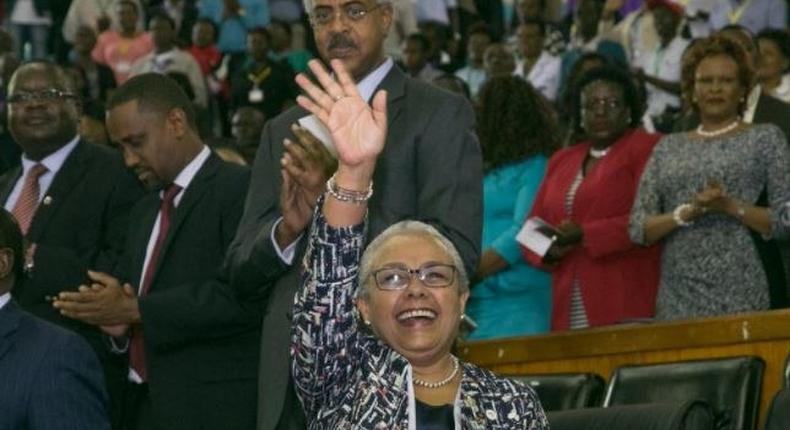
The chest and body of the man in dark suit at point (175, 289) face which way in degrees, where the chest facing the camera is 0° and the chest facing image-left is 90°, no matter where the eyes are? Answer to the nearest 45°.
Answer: approximately 45°

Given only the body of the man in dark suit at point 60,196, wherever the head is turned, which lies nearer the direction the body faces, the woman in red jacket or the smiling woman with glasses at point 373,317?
the smiling woman with glasses

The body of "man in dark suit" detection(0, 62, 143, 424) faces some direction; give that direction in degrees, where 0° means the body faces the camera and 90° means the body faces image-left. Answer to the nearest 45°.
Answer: approximately 45°

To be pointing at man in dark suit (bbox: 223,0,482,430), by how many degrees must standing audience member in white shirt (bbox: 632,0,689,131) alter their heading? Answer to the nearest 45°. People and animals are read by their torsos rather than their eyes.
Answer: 0° — they already face them

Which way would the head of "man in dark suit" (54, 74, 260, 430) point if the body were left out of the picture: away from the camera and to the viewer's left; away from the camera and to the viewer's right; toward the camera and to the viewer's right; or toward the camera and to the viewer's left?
toward the camera and to the viewer's left

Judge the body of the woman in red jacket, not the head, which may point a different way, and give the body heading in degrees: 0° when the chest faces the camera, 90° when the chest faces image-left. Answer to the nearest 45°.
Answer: approximately 45°

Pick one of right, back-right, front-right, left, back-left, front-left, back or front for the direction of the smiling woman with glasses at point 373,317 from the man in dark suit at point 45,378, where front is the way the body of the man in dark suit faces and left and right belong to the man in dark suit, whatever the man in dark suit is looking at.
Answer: left

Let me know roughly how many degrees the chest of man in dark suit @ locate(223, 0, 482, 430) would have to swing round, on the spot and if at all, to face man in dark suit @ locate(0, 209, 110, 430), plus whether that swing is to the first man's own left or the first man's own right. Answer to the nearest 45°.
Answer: approximately 45° to the first man's own right

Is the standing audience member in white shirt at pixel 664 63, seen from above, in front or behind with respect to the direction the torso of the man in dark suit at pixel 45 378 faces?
behind

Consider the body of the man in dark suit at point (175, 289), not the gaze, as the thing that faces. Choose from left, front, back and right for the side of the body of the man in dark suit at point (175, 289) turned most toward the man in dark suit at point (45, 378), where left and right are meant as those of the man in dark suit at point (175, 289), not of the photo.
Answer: front
